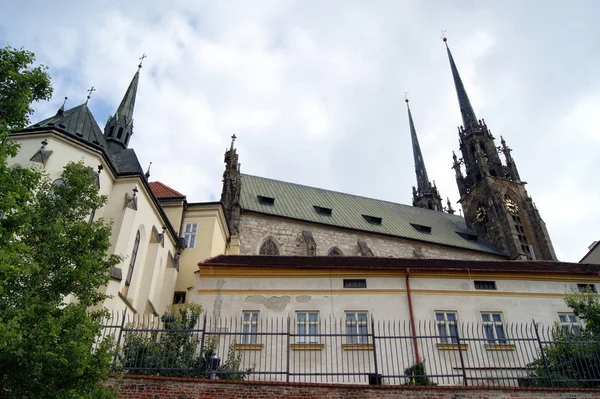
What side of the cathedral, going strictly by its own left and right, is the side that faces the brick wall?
right

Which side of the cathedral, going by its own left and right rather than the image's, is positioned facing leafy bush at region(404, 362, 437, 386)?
right

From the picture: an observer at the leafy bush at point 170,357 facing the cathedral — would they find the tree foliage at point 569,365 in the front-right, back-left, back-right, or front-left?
front-right

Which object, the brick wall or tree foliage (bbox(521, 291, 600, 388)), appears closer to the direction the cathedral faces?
the tree foliage

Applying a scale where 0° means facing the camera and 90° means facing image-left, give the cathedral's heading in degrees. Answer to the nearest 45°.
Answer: approximately 225°

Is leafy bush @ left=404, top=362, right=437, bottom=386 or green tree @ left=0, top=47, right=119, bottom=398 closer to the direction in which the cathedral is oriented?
the leafy bush

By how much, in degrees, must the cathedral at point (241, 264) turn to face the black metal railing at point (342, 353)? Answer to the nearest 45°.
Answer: approximately 90° to its right

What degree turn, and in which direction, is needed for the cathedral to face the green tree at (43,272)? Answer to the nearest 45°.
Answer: approximately 135° to its right
